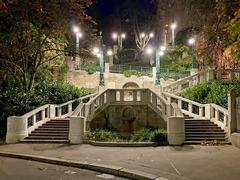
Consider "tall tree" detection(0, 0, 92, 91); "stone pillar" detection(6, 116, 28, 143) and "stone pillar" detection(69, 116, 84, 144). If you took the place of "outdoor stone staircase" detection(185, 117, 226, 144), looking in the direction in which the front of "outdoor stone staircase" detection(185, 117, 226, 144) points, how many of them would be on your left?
0

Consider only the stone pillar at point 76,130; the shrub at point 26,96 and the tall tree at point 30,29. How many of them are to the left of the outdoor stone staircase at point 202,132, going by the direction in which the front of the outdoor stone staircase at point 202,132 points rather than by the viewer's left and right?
0

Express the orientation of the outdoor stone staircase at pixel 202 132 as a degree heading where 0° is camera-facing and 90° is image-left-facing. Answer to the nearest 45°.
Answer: approximately 0°

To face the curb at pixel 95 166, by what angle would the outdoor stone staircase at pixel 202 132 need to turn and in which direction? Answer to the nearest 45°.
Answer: approximately 45° to its right

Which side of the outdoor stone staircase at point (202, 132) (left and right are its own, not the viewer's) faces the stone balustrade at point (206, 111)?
back

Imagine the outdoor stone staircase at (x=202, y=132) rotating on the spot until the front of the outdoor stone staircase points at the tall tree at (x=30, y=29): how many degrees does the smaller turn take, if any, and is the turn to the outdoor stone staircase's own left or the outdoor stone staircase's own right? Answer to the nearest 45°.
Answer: approximately 90° to the outdoor stone staircase's own right

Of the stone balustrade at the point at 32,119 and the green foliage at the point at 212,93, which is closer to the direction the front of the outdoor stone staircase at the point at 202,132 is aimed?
the stone balustrade

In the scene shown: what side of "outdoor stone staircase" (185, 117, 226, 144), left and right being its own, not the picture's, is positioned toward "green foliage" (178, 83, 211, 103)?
back

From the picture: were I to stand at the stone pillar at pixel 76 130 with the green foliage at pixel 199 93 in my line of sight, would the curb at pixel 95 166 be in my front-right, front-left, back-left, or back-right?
back-right

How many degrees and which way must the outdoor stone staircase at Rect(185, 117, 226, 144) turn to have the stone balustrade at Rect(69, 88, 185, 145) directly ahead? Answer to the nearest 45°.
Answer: approximately 135° to its right

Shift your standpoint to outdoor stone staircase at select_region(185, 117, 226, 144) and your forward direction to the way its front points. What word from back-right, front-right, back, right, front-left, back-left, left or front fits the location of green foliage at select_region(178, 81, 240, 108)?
back

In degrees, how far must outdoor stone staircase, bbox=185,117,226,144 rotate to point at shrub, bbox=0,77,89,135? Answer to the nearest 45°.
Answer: approximately 90° to its right

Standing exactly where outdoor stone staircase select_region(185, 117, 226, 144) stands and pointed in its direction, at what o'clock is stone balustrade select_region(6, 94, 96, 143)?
The stone balustrade is roughly at 3 o'clock from the outdoor stone staircase.

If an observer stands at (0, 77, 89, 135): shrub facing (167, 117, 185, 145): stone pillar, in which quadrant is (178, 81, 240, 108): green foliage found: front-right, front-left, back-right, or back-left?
front-left

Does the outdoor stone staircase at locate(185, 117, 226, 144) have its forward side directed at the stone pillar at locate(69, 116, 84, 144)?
no

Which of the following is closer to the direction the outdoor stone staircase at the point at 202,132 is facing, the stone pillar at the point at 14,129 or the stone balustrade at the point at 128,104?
the stone pillar
